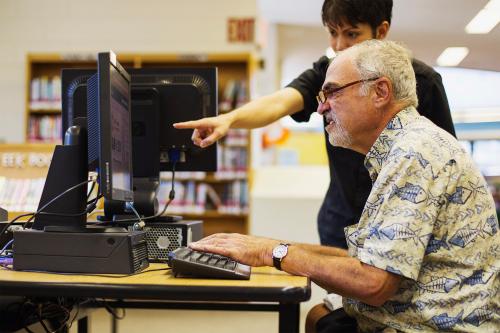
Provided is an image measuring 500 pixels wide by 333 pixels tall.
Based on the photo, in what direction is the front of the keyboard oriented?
to the viewer's right

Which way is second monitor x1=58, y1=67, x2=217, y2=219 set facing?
away from the camera

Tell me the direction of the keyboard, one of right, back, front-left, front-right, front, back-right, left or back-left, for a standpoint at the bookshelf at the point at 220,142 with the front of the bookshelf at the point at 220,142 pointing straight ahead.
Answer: front

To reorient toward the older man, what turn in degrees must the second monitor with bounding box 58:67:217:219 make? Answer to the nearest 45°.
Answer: approximately 135° to its right

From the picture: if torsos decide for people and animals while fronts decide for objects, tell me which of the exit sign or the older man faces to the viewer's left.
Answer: the older man

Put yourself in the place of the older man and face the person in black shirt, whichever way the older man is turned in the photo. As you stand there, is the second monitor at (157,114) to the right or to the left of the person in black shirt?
left

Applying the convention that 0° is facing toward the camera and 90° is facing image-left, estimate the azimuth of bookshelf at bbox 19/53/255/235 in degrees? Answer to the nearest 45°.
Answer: approximately 0°

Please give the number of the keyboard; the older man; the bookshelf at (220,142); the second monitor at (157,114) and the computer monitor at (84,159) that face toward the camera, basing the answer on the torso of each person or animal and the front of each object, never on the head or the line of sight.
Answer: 1

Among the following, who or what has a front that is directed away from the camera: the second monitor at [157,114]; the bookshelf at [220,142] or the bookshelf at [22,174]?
the second monitor

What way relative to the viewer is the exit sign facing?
toward the camera

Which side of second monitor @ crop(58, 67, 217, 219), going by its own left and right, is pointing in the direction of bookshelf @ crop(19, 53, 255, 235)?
front

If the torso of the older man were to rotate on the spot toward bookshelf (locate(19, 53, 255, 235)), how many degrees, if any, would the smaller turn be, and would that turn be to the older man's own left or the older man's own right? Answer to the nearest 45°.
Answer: approximately 90° to the older man's own right

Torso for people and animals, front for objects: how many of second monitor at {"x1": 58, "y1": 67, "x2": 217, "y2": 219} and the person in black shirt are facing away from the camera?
1

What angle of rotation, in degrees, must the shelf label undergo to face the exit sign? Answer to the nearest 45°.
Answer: approximately 135° to its left

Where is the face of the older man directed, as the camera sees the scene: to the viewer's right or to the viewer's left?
to the viewer's left

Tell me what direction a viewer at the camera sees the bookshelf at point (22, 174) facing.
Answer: facing the viewer
